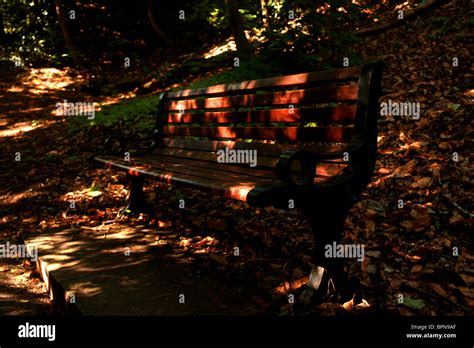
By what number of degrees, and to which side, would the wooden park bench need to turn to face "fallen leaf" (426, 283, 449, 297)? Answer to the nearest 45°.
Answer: approximately 135° to its left

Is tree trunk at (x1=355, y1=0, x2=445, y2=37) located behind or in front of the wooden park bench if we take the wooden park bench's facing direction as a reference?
behind

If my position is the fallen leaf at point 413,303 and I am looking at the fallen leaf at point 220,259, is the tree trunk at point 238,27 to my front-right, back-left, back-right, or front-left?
front-right

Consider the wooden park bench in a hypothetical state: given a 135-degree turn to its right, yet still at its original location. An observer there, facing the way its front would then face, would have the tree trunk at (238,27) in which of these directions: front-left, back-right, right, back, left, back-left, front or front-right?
front

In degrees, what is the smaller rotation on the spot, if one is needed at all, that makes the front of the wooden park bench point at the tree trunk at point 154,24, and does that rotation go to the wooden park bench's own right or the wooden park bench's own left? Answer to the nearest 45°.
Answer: approximately 135° to the wooden park bench's own right

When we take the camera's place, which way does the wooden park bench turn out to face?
facing the viewer and to the left of the viewer

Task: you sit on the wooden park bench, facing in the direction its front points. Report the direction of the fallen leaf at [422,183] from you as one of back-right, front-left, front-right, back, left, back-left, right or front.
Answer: back
